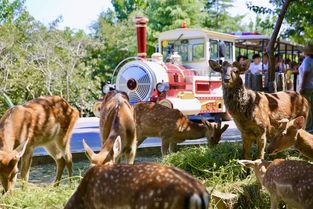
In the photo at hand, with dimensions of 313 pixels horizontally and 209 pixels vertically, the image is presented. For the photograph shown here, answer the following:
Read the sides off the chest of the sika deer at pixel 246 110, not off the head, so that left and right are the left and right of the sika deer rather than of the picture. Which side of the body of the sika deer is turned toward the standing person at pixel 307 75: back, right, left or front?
back

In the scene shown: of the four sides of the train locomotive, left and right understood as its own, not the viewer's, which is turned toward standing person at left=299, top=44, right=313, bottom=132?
left

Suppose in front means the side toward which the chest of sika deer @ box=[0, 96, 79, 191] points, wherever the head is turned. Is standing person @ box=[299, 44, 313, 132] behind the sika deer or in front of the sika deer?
behind

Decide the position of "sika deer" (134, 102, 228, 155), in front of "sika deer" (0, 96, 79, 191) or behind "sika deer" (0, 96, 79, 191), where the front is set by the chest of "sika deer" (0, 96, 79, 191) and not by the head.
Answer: behind

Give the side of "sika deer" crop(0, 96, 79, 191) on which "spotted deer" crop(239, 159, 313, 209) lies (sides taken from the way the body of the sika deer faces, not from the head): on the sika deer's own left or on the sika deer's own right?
on the sika deer's own left

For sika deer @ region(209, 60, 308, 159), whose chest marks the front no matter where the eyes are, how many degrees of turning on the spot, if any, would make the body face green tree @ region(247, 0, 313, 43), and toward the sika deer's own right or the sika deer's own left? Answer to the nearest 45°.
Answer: approximately 135° to the sika deer's own right

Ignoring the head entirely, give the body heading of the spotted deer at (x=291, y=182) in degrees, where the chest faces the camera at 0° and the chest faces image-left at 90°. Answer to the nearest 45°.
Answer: approximately 90°

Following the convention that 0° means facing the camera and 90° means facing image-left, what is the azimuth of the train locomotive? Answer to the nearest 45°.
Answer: approximately 45°
